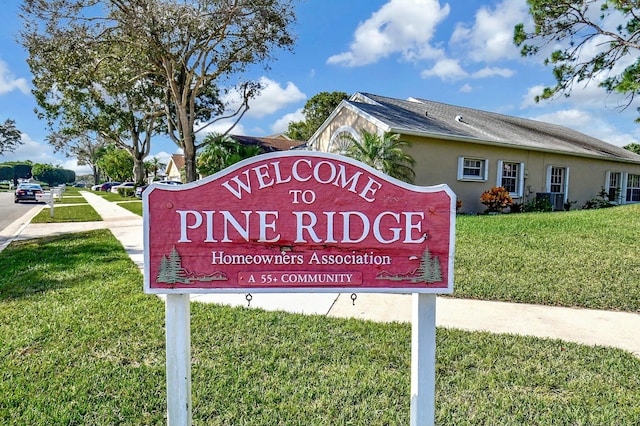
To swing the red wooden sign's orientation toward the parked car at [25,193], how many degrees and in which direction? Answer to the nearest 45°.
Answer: approximately 135° to its right

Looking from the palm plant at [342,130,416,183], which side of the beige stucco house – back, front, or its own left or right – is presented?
front

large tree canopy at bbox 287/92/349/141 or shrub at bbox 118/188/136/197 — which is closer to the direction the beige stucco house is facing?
the shrub

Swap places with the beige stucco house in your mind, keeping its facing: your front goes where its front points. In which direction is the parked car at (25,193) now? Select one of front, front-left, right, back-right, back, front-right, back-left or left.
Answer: front-right

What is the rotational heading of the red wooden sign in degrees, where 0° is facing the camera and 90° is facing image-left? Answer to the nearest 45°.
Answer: approximately 0°

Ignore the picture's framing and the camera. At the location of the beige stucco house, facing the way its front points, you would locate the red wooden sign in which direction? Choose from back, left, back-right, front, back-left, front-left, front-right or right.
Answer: front-left

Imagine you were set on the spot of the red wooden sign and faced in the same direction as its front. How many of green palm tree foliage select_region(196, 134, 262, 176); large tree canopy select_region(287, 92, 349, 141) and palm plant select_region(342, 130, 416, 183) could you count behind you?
3

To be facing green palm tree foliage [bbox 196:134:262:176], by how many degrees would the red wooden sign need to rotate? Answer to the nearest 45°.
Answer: approximately 180°

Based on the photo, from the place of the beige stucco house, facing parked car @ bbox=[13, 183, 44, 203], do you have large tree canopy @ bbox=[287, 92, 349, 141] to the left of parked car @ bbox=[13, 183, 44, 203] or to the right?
right

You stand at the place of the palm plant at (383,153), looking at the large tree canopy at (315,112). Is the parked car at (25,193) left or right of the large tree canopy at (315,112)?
left

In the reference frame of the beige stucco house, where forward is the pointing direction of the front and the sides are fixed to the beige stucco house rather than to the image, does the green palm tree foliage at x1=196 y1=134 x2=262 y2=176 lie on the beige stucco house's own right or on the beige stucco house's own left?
on the beige stucco house's own right
